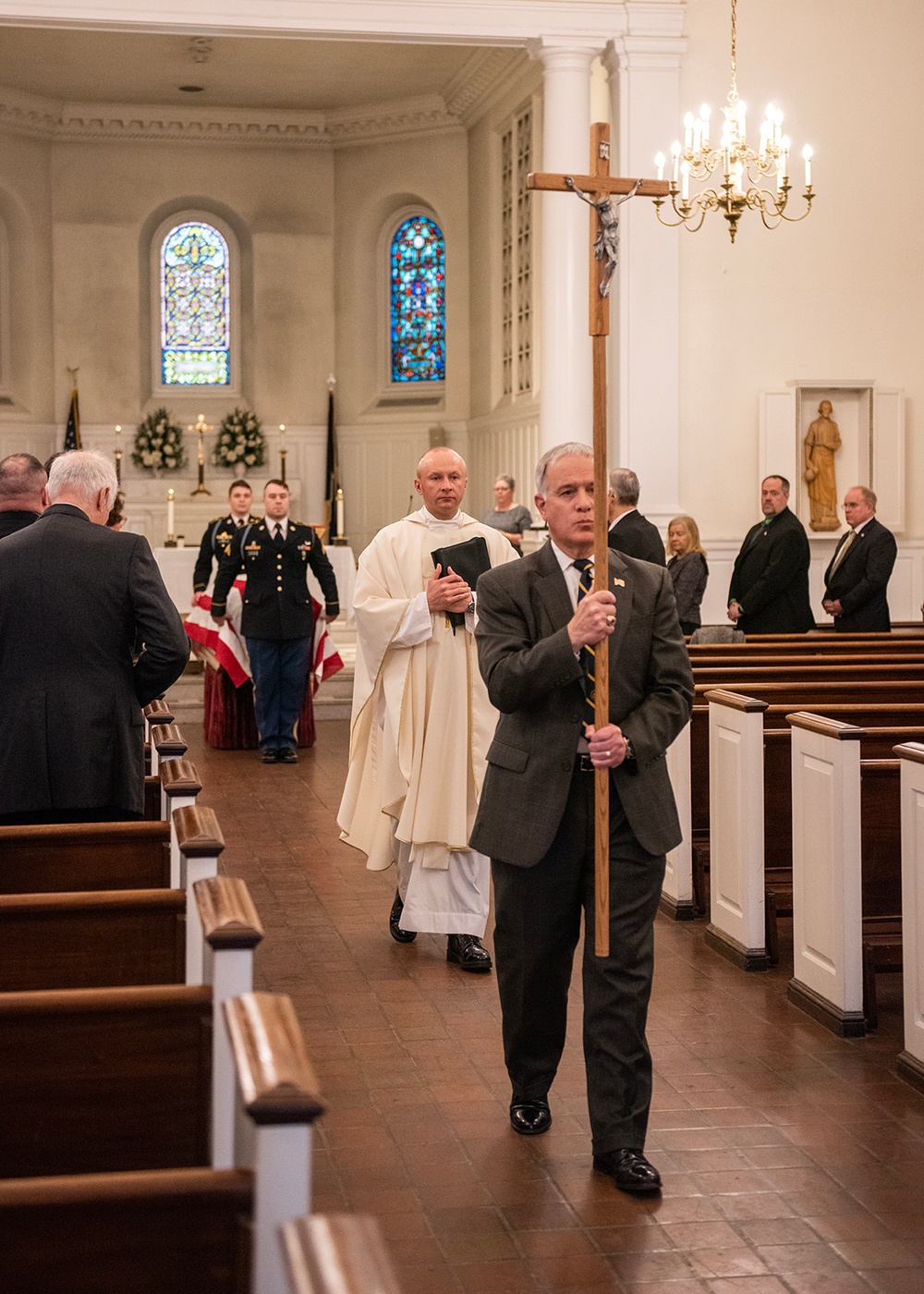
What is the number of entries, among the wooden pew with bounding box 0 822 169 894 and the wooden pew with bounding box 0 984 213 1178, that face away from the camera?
2

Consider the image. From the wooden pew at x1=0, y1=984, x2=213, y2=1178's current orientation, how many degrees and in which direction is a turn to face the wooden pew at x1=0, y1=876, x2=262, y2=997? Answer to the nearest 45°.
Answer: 0° — it already faces it

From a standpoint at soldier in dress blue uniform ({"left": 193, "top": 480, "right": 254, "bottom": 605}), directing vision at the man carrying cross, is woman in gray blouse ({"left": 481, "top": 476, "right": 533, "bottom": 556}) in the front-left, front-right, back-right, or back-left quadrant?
back-left

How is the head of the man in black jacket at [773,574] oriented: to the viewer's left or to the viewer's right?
to the viewer's left

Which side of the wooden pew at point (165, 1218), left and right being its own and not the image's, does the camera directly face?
back

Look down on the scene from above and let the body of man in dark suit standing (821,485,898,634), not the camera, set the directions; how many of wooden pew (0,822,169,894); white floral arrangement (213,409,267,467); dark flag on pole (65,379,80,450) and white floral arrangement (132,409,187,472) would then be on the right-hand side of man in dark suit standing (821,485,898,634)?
3

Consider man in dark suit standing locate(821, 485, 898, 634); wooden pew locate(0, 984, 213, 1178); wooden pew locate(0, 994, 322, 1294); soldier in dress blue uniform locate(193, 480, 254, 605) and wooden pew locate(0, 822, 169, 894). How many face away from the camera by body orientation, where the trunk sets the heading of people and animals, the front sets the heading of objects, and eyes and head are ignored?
3

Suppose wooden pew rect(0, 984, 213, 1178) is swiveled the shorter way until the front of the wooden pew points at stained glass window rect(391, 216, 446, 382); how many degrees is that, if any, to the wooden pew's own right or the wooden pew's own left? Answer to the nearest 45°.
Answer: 0° — it already faces it

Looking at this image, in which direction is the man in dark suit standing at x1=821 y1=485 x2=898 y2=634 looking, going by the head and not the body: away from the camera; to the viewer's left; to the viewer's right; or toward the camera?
to the viewer's left

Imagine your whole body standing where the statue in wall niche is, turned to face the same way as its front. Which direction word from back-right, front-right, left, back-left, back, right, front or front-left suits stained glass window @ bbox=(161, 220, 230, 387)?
back-right

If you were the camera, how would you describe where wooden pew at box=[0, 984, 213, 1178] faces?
facing away from the viewer
